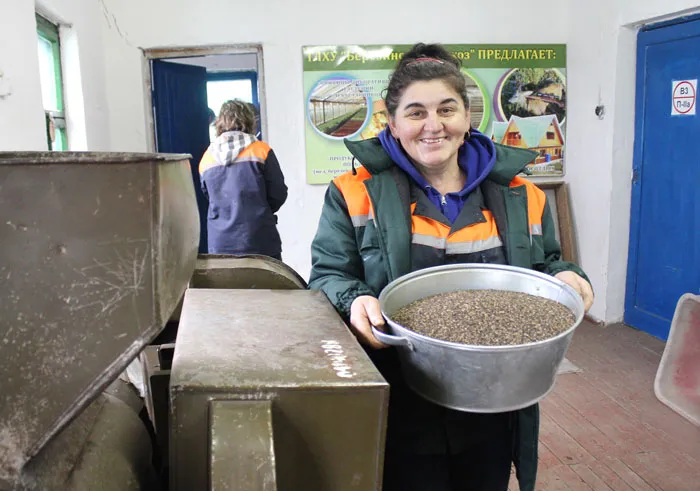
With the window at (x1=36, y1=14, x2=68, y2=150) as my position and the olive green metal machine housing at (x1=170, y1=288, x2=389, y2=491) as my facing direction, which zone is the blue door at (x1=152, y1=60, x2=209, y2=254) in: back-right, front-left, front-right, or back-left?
back-left

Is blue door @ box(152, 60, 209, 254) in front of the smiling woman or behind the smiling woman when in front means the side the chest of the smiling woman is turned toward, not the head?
behind

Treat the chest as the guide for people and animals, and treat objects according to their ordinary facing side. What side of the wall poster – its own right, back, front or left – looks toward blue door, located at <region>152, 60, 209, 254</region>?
right

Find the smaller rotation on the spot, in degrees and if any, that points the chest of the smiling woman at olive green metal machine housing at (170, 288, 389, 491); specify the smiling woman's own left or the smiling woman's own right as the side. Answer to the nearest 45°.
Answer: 0° — they already face it

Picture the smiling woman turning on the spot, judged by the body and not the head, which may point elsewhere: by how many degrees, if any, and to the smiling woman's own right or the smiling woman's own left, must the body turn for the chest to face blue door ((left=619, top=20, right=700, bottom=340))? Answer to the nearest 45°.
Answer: approximately 135° to the smiling woman's own left

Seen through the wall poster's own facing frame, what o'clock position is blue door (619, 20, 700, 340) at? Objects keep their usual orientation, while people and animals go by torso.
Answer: The blue door is roughly at 10 o'clock from the wall poster.

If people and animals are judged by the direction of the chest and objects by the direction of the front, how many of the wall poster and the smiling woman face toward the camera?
2

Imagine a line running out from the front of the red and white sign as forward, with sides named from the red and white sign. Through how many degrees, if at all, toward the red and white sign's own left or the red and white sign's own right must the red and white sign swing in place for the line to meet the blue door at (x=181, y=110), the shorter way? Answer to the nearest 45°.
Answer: approximately 45° to the red and white sign's own right

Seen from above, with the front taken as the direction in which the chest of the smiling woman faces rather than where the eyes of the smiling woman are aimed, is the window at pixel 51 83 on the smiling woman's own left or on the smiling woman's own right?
on the smiling woman's own right

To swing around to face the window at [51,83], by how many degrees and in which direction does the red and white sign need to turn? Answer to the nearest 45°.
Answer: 0° — it already faces it

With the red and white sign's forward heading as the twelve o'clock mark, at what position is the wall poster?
The wall poster is roughly at 2 o'clock from the red and white sign.

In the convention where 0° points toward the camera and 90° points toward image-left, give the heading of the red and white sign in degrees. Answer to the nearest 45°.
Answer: approximately 45°

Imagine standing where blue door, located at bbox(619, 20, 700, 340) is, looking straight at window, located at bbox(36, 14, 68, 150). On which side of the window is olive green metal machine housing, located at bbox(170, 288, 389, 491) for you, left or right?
left

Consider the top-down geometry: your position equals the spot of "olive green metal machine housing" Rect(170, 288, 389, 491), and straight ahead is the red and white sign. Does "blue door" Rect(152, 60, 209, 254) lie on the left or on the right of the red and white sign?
left
